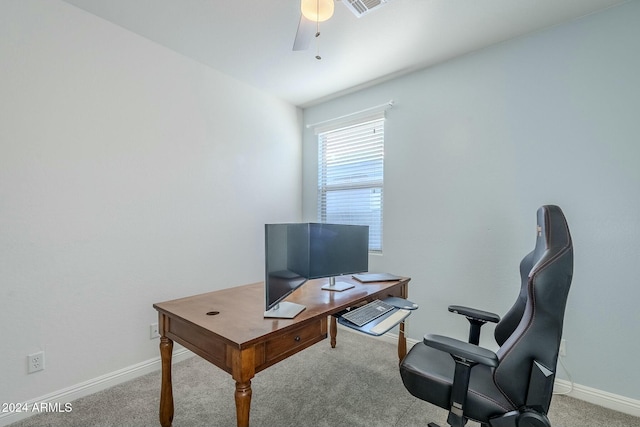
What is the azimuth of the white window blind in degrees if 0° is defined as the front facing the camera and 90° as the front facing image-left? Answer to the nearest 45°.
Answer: approximately 45°

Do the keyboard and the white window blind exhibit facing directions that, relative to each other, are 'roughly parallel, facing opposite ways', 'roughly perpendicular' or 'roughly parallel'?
roughly perpendicular

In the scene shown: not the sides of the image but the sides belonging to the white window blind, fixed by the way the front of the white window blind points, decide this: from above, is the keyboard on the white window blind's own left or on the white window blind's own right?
on the white window blind's own left

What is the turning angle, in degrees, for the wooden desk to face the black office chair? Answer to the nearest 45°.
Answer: approximately 45° to its left

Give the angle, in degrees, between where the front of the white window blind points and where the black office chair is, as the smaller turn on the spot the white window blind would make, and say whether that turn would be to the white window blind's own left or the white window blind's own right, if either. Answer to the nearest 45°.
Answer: approximately 45° to the white window blind's own left

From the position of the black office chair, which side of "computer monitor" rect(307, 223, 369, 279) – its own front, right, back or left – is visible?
front

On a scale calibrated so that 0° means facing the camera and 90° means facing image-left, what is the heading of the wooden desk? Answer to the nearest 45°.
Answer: approximately 315°

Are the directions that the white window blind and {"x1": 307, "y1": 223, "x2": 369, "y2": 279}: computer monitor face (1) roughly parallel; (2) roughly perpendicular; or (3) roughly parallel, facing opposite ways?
roughly perpendicular

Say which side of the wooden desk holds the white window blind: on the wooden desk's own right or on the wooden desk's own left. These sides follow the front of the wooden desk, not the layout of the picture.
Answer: on the wooden desk's own left
